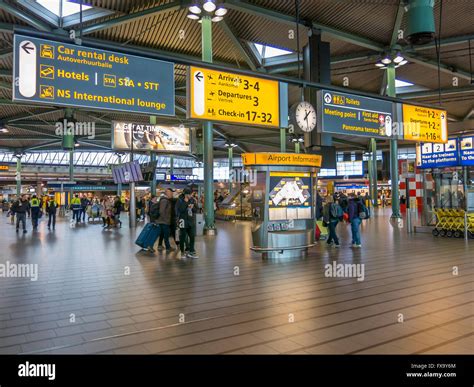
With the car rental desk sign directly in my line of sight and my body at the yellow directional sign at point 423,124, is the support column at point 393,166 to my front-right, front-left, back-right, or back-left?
back-right

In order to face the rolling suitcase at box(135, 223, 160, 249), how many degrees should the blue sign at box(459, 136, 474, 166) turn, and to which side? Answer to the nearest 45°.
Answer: approximately 45° to its right

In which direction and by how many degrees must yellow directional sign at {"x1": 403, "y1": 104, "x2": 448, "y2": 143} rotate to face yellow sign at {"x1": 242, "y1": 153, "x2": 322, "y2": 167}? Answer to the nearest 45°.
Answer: approximately 90° to its right
